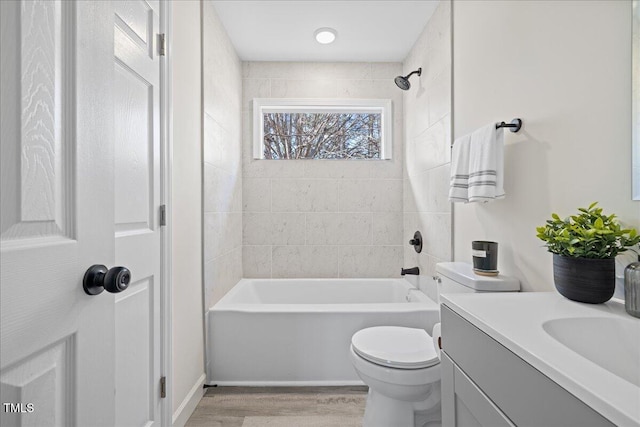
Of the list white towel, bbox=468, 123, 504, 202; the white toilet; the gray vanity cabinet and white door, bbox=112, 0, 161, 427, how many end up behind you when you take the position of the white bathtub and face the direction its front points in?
0

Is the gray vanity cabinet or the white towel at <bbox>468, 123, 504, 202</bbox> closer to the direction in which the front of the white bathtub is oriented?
the gray vanity cabinet

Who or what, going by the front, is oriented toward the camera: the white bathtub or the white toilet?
the white bathtub

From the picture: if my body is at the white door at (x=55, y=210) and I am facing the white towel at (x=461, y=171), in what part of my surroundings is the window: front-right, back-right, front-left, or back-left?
front-left

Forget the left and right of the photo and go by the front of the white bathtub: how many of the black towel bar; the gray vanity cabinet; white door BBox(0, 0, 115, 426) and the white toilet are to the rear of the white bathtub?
0

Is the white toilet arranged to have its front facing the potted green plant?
no

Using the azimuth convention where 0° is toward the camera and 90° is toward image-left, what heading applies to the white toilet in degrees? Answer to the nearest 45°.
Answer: approximately 90°

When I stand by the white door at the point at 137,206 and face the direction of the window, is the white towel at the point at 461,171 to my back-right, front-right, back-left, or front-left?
front-right

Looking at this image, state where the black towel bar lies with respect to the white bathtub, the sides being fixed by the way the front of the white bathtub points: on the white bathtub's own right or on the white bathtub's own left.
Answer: on the white bathtub's own left

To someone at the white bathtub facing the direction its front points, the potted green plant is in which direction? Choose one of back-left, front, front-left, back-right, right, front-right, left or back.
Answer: front-left

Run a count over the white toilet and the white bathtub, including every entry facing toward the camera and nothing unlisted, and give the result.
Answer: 1

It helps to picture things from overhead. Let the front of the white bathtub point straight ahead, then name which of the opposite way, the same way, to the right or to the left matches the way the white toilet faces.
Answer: to the right

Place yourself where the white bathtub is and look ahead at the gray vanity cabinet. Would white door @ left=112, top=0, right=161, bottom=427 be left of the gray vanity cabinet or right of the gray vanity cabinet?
right

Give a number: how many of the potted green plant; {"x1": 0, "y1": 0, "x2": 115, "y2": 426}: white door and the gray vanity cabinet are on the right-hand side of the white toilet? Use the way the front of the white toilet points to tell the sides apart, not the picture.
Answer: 0

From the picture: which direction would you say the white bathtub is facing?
toward the camera

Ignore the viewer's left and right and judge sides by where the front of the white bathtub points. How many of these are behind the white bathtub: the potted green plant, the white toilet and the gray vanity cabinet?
0

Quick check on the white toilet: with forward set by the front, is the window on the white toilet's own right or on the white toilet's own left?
on the white toilet's own right
